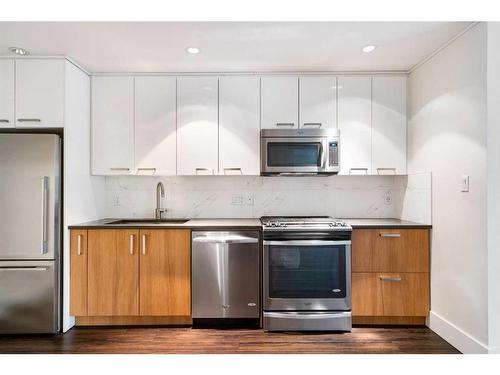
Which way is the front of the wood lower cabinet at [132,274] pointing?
toward the camera

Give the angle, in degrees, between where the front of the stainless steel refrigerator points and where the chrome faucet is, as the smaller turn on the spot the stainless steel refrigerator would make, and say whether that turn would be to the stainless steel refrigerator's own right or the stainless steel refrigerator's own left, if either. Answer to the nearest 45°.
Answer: approximately 90° to the stainless steel refrigerator's own left

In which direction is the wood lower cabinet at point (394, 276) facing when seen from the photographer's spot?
facing the viewer

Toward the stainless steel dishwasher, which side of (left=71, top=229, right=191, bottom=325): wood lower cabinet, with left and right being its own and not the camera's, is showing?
left

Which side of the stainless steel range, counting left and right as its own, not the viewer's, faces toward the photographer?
front

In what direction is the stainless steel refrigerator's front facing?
toward the camera

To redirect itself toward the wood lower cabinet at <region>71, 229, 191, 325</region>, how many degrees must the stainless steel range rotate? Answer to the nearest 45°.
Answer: approximately 90° to its right

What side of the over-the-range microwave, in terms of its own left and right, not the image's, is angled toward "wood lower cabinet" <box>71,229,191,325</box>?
right

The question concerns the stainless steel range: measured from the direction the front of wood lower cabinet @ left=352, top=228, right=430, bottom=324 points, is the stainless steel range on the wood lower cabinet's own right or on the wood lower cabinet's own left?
on the wood lower cabinet's own right

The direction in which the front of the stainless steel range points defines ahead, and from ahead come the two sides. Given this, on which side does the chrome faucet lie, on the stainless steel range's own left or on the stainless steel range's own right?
on the stainless steel range's own right

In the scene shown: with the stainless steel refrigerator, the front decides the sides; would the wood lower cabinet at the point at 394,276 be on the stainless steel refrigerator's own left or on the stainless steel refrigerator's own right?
on the stainless steel refrigerator's own left

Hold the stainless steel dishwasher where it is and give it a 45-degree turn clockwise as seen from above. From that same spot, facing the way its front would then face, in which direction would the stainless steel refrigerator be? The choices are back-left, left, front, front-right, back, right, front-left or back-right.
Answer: front-right
